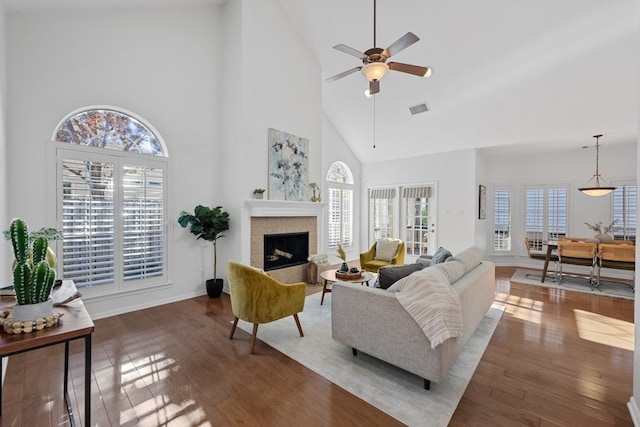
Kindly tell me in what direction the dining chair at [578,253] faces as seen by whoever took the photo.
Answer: facing away from the viewer

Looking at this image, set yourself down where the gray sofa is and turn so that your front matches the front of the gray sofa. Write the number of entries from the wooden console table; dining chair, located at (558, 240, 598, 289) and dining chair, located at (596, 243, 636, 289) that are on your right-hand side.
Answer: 2

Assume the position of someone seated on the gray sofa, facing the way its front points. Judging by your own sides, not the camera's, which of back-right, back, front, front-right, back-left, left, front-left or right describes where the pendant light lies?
right

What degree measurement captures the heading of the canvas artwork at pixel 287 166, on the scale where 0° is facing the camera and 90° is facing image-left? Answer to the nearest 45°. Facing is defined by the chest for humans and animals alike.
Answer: approximately 315°

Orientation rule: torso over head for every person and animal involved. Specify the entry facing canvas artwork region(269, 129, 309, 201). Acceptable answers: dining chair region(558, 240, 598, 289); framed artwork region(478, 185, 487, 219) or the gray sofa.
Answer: the gray sofa

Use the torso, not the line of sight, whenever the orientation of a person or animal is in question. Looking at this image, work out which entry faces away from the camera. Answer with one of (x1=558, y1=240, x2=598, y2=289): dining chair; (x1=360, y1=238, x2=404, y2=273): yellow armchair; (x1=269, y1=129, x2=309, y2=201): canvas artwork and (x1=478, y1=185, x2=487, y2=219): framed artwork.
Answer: the dining chair

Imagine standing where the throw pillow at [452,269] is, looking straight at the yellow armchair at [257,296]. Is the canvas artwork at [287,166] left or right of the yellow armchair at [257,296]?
right

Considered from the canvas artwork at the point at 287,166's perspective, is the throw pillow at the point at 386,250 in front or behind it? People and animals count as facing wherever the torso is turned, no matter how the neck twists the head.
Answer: in front

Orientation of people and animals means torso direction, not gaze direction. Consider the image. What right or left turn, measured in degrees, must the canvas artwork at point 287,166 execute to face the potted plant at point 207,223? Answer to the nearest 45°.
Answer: approximately 90° to its right

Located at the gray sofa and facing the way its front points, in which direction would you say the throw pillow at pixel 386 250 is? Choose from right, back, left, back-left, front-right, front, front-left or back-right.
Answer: front-right

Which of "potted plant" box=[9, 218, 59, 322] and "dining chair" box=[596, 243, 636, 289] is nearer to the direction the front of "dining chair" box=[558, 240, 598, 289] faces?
the dining chair

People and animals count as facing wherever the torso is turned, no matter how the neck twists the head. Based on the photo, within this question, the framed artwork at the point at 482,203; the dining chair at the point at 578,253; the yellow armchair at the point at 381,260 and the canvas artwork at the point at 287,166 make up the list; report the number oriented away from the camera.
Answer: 1
